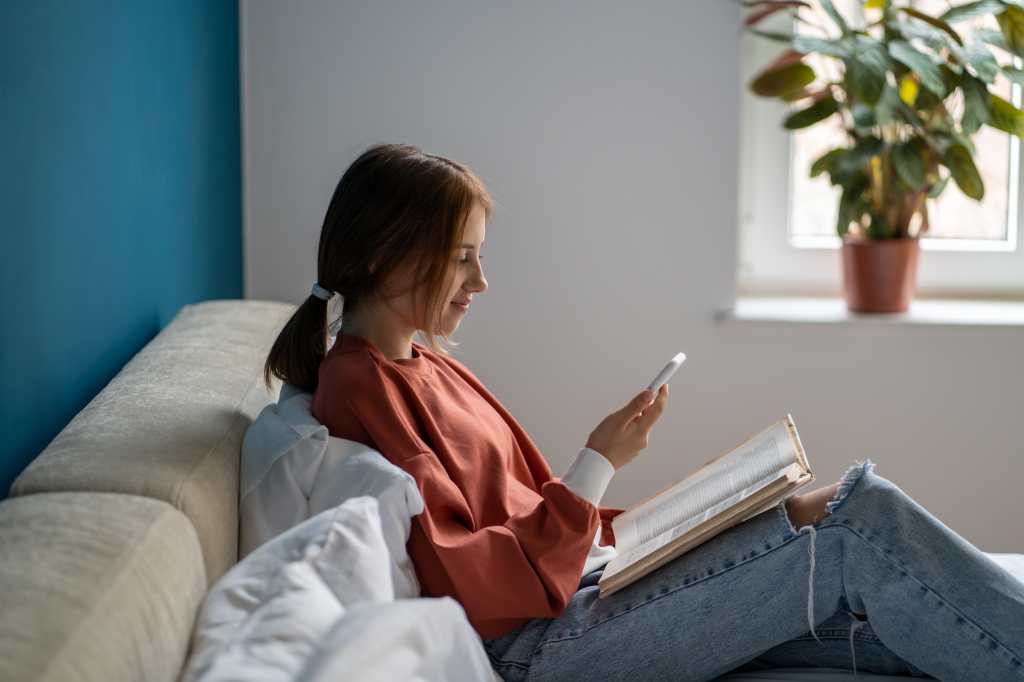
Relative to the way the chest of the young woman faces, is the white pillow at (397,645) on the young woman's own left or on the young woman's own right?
on the young woman's own right

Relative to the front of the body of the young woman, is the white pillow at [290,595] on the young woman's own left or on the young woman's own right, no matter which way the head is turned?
on the young woman's own right

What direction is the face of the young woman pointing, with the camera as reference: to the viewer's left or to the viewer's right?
to the viewer's right

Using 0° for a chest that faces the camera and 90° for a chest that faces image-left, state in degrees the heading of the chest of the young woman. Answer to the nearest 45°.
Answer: approximately 270°
